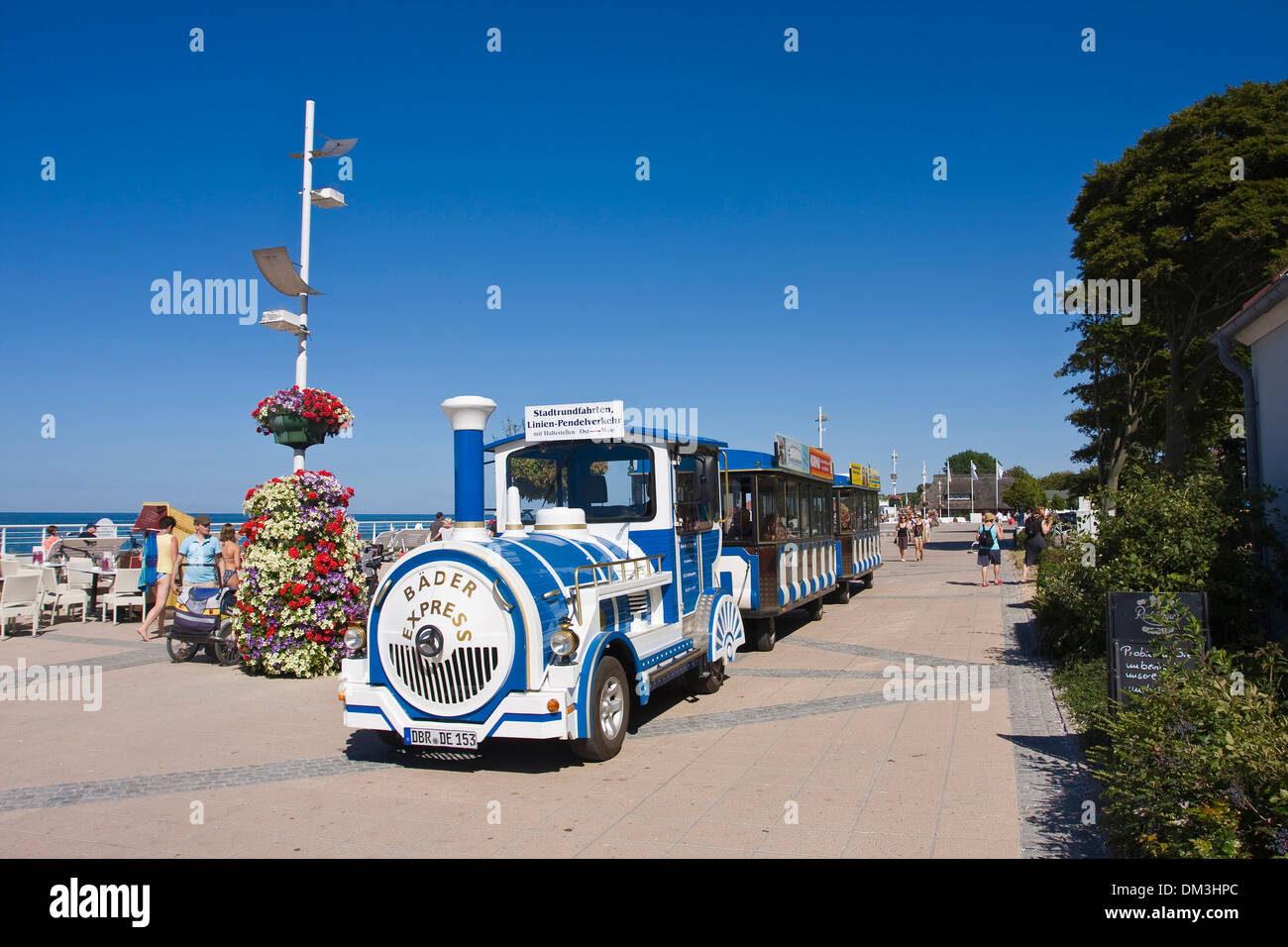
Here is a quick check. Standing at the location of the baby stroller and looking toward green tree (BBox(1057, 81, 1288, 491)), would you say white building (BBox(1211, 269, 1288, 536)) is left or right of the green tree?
right

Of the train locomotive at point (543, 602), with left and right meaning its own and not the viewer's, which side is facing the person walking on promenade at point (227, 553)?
right

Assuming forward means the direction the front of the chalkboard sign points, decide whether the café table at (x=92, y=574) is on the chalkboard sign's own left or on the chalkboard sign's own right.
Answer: on the chalkboard sign's own right

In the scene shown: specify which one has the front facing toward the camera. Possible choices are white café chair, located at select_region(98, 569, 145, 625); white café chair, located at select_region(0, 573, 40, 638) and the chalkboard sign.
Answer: the chalkboard sign

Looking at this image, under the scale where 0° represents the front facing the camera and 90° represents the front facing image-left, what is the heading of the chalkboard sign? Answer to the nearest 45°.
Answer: approximately 0°

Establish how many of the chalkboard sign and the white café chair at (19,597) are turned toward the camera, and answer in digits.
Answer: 1

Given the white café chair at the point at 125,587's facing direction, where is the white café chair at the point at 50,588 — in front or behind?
in front

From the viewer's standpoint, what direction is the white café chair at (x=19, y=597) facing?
away from the camera

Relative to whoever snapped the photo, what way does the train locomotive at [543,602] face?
facing the viewer and to the left of the viewer
